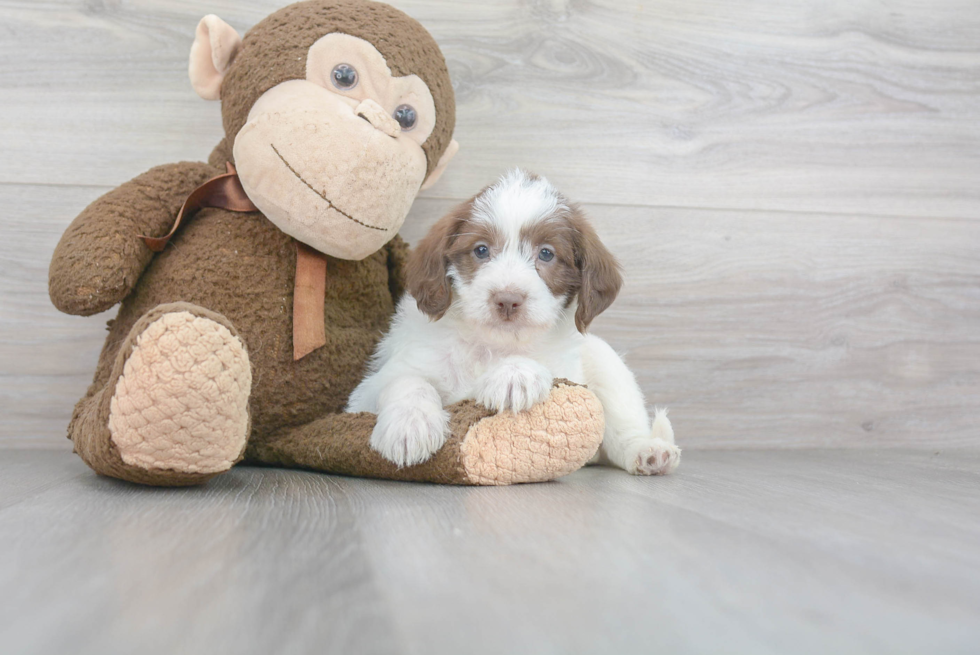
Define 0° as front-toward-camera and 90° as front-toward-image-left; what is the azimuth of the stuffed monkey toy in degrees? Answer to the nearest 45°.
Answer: approximately 315°

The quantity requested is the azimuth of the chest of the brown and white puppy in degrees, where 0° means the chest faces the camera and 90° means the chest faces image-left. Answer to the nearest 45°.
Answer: approximately 0°
